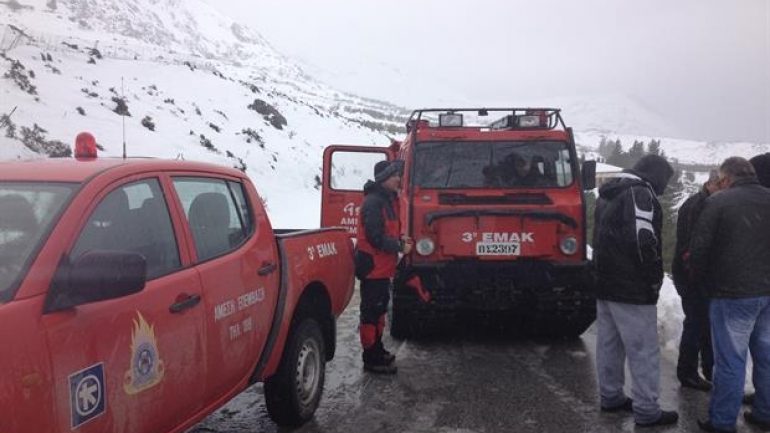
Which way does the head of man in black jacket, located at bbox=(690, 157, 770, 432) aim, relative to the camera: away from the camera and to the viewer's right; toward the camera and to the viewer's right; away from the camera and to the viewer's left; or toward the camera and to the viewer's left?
away from the camera and to the viewer's left

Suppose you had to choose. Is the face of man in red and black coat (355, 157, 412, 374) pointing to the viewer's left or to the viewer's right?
to the viewer's right

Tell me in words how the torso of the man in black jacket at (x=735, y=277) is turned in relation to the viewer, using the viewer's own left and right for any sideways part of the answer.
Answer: facing away from the viewer and to the left of the viewer

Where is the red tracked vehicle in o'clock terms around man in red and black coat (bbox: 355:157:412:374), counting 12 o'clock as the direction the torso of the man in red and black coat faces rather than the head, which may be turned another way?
The red tracked vehicle is roughly at 11 o'clock from the man in red and black coat.

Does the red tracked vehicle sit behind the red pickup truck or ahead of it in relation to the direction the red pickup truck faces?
behind

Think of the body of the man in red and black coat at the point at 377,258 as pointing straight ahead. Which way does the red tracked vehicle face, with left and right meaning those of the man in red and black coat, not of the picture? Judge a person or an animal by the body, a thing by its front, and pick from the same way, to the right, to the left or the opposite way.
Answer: to the right

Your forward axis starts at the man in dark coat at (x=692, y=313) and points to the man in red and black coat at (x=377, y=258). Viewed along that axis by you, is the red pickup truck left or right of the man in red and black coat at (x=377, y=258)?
left

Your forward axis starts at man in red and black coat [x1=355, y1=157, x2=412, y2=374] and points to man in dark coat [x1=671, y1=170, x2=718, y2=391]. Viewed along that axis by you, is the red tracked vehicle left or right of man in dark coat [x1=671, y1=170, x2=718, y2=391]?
left

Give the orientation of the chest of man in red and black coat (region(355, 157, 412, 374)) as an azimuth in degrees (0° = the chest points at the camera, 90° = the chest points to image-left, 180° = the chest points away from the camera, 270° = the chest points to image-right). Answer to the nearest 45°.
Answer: approximately 270°

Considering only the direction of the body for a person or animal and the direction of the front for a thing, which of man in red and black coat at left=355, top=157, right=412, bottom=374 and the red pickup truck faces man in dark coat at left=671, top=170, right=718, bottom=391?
man in red and black coat at left=355, top=157, right=412, bottom=374
